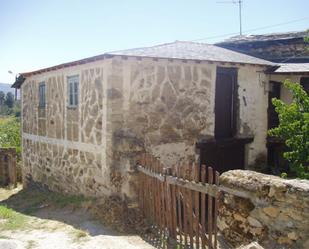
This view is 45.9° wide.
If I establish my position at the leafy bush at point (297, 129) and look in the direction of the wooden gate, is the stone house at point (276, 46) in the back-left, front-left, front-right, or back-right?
back-right

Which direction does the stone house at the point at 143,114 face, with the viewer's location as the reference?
facing the viewer and to the right of the viewer

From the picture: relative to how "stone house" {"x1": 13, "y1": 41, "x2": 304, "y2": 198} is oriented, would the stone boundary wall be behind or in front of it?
in front

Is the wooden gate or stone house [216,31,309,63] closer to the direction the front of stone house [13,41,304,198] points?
the wooden gate

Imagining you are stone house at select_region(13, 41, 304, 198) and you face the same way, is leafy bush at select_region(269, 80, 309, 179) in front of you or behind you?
in front

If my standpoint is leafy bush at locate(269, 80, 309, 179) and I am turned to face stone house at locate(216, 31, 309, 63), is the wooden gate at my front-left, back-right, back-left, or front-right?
back-left

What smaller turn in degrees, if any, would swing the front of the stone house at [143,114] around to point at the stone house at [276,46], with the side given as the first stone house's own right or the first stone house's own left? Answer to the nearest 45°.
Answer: approximately 90° to the first stone house's own left
